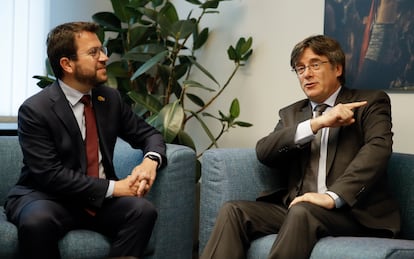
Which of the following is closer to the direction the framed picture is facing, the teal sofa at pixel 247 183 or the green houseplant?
the teal sofa

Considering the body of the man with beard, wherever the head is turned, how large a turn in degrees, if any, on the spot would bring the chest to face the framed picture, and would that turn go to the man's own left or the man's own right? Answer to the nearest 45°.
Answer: approximately 45° to the man's own left

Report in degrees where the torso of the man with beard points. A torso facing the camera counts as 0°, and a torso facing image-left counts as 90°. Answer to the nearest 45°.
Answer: approximately 315°

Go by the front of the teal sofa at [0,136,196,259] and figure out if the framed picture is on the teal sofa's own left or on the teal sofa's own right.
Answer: on the teal sofa's own left

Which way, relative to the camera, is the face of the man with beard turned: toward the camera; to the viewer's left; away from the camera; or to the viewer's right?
to the viewer's right

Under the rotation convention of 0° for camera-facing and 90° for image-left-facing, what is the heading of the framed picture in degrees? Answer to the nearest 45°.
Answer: approximately 0°

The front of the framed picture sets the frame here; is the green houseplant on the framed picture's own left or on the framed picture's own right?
on the framed picture's own right

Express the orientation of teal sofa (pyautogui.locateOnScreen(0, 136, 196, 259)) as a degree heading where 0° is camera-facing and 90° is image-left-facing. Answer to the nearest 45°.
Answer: approximately 0°
